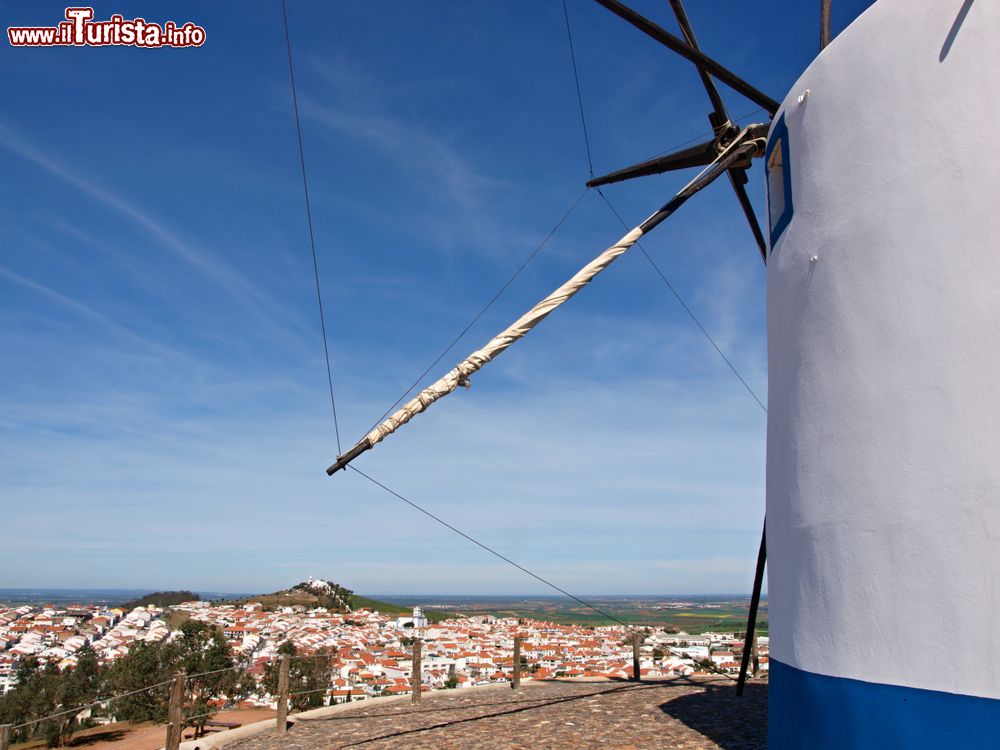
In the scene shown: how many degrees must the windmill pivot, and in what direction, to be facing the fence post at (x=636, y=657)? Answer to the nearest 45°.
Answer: approximately 45° to its right

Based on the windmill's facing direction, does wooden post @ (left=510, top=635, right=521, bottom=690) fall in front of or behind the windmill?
in front

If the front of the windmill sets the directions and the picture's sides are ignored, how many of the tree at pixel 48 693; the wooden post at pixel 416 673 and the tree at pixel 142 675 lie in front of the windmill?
3

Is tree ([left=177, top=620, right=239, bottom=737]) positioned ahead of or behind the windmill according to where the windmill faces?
ahead

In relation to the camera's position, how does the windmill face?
facing away from the viewer and to the left of the viewer

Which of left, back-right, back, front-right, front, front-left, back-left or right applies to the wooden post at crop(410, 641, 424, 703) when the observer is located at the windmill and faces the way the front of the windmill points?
front

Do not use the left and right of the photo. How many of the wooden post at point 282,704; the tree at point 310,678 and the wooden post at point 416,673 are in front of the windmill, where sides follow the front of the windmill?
3

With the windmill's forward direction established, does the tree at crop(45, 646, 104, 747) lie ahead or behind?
ahead

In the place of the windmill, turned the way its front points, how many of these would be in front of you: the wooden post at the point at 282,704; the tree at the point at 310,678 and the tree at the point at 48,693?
3

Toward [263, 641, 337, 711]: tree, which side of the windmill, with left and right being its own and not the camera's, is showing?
front
